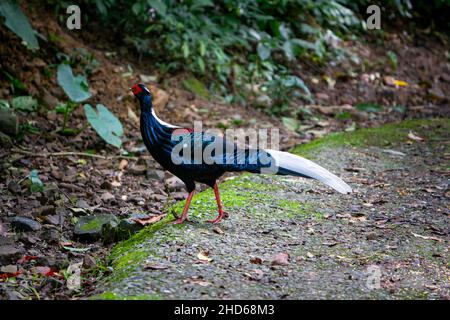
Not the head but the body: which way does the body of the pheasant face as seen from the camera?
to the viewer's left

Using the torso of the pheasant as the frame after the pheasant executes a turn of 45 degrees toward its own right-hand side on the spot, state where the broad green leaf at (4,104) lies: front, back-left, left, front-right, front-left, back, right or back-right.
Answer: front

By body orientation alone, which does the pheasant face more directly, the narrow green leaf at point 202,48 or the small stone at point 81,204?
the small stone

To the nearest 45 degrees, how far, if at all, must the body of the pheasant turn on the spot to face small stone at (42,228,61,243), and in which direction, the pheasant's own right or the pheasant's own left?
0° — it already faces it

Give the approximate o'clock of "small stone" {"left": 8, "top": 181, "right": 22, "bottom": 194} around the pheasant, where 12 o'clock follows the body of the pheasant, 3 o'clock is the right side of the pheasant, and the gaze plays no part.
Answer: The small stone is roughly at 1 o'clock from the pheasant.

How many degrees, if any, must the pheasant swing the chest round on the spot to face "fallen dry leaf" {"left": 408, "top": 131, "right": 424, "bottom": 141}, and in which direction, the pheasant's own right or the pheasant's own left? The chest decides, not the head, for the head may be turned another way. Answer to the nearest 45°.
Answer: approximately 135° to the pheasant's own right

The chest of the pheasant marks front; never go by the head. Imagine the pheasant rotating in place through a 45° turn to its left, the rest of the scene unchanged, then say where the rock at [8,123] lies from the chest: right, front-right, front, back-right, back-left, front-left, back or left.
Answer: right

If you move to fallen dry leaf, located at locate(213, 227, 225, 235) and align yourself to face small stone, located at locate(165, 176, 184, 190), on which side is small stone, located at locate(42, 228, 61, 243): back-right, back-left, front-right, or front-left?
front-left

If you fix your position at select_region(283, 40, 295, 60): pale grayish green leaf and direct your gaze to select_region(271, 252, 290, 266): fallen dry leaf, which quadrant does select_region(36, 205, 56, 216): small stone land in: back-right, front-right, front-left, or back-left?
front-right

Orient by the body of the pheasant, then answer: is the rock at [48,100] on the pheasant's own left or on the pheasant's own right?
on the pheasant's own right

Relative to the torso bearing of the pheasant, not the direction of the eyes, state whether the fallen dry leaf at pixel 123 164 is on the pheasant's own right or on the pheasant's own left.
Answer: on the pheasant's own right

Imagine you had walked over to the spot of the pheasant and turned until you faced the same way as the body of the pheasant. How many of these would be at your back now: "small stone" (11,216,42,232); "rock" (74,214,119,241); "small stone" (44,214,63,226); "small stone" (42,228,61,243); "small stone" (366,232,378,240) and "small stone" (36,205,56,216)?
1

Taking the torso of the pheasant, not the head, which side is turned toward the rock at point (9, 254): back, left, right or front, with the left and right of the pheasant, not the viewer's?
front

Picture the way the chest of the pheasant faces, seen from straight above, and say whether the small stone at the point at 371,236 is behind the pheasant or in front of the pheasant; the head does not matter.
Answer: behind

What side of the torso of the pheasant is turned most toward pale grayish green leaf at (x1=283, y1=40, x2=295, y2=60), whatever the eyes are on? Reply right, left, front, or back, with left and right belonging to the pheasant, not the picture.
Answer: right

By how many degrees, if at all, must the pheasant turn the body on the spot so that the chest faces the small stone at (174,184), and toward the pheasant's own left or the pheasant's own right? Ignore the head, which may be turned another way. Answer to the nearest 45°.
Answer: approximately 90° to the pheasant's own right
